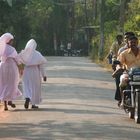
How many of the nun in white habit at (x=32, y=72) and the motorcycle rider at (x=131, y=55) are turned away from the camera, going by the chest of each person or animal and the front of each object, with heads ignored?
1

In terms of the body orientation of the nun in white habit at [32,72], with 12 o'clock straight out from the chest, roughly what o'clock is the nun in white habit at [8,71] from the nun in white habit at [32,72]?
the nun in white habit at [8,71] is roughly at 9 o'clock from the nun in white habit at [32,72].

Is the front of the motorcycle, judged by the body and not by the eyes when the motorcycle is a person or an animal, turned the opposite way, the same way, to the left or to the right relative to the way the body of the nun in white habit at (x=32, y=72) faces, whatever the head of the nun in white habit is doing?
the opposite way

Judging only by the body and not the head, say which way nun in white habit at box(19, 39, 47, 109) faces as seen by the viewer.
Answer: away from the camera

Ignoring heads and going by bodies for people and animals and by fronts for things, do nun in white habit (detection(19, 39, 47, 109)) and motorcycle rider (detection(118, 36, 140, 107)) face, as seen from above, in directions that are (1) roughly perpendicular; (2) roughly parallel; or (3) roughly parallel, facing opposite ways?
roughly parallel, facing opposite ways

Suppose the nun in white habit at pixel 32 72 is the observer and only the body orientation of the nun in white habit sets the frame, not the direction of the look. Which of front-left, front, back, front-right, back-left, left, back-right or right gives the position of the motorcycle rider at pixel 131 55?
back-right

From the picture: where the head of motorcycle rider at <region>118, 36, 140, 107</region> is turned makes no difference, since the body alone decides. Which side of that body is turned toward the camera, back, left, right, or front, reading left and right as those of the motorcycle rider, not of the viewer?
front

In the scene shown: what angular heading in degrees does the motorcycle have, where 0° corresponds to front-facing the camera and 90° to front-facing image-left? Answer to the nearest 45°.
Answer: approximately 0°

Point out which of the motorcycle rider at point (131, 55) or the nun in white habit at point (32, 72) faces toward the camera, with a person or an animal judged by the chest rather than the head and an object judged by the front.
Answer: the motorcycle rider

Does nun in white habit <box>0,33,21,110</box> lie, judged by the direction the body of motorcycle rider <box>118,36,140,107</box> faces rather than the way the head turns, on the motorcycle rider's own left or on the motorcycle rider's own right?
on the motorcycle rider's own right

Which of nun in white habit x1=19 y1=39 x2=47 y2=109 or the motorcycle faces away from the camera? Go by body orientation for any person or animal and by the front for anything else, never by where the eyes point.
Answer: the nun in white habit
